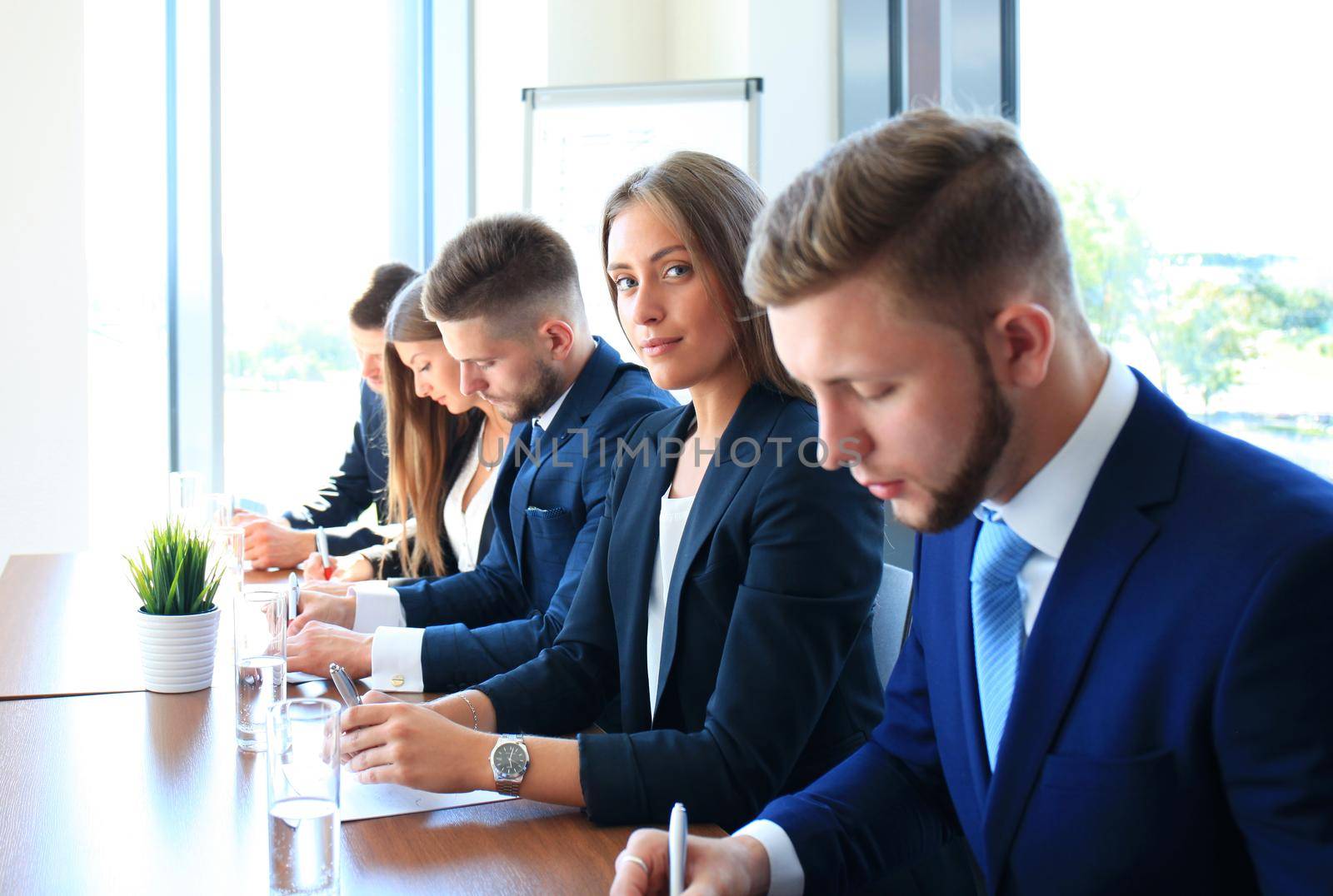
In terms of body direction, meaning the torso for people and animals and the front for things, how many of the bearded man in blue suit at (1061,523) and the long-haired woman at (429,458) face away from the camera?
0

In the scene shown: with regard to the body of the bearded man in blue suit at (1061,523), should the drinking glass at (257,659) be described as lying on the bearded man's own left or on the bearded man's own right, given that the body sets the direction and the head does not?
on the bearded man's own right

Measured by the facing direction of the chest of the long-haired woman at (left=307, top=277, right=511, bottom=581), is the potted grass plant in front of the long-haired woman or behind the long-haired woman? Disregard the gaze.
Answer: in front

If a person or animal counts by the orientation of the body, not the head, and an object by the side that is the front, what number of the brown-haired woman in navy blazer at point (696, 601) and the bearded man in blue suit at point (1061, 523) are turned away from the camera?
0

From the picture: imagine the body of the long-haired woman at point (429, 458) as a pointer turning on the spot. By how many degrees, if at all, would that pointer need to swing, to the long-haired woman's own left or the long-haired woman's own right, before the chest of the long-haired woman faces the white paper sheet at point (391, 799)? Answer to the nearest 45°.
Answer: approximately 45° to the long-haired woman's own left

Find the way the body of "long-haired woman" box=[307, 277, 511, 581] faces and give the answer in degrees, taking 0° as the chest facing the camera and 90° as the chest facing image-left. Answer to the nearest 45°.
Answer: approximately 45°

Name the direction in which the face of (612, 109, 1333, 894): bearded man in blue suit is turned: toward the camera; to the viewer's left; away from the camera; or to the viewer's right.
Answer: to the viewer's left
